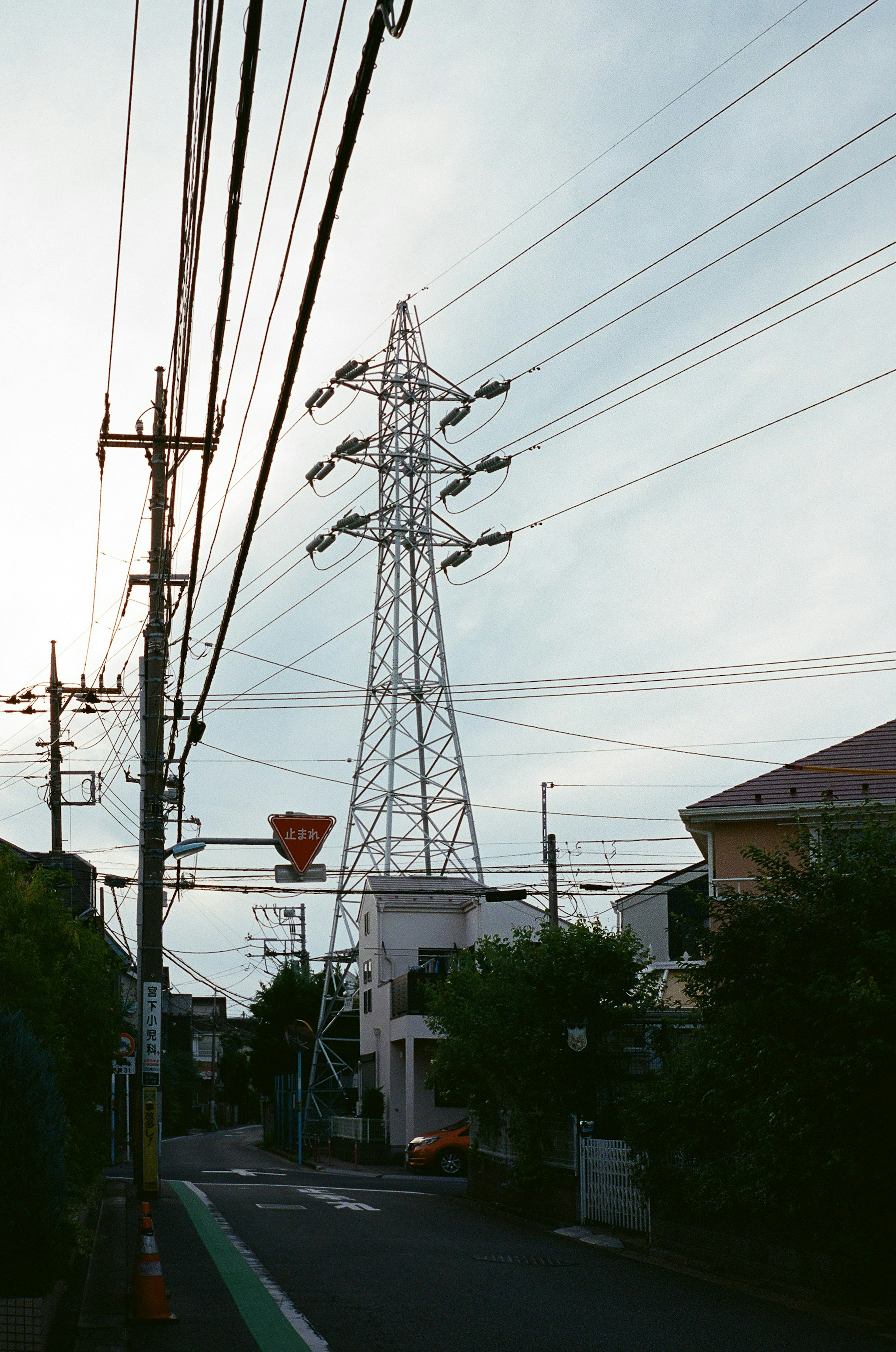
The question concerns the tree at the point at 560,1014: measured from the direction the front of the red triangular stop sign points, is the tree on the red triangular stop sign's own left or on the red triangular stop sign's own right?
on the red triangular stop sign's own left

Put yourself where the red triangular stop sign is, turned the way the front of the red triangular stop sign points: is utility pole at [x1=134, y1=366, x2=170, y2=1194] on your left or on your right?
on your right

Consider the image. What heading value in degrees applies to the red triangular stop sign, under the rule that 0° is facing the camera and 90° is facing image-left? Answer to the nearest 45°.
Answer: approximately 0°

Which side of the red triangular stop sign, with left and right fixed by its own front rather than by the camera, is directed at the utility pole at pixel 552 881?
back

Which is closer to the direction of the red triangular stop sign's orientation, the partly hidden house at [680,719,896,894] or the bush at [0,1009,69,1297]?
the bush

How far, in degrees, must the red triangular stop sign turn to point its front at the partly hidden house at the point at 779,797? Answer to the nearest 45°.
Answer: approximately 135° to its left

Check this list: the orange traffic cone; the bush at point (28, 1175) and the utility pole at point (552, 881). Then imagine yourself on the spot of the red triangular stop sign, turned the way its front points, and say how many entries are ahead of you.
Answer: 2

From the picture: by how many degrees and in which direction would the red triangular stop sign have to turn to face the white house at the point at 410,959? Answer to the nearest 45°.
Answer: approximately 180°

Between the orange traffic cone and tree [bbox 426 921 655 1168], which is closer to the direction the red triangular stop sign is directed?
the orange traffic cone
